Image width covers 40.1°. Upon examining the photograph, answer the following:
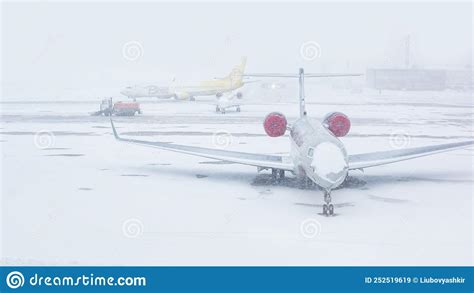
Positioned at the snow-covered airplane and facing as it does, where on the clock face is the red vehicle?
The red vehicle is roughly at 5 o'clock from the snow-covered airplane.

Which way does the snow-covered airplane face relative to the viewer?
toward the camera
